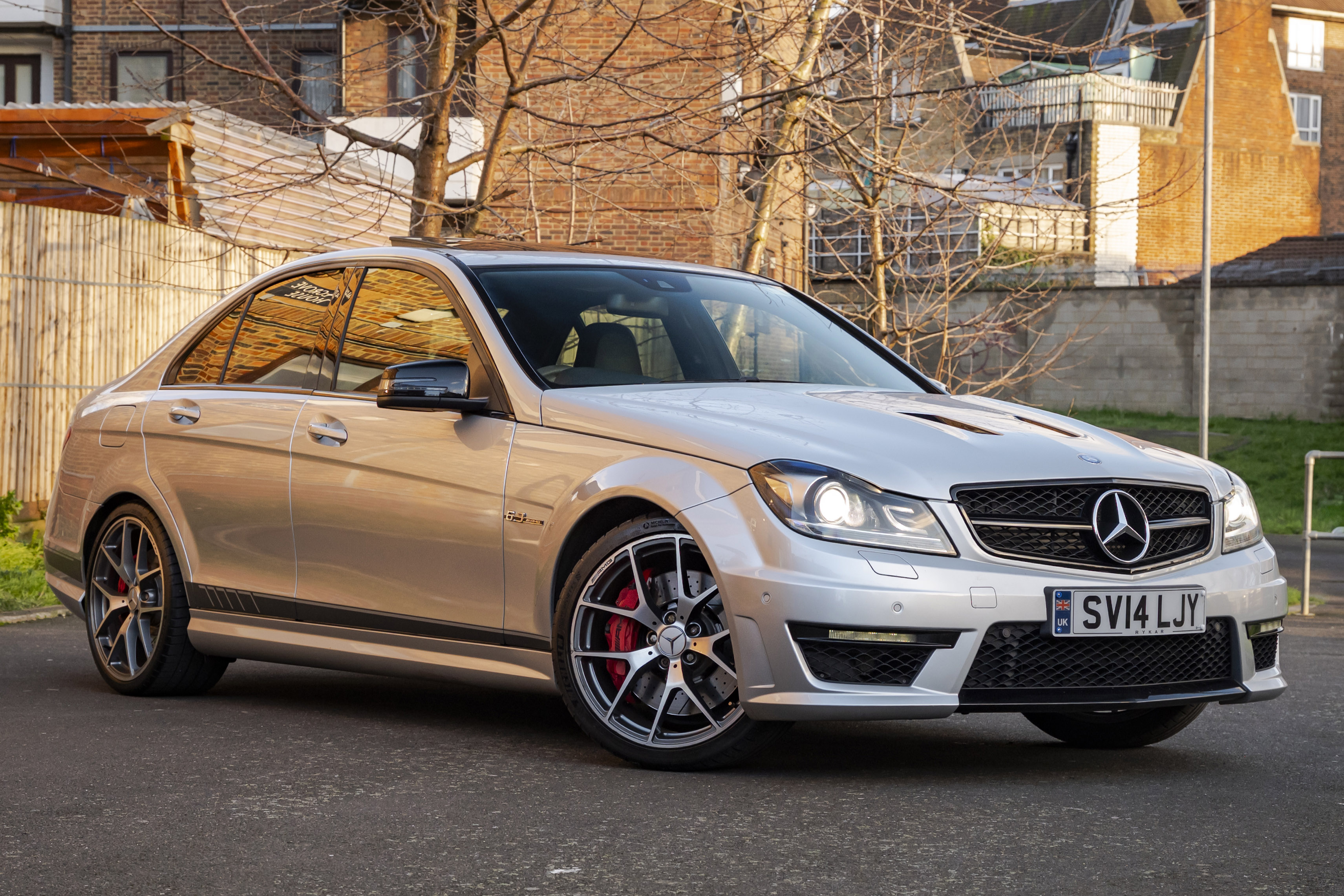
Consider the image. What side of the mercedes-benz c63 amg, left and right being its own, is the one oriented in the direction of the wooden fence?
back

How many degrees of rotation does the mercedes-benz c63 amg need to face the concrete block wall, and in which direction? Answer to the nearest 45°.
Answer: approximately 135° to its left

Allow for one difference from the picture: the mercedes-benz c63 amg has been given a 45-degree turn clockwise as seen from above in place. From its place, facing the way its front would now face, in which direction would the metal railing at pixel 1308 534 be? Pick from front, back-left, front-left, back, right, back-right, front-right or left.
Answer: back-left

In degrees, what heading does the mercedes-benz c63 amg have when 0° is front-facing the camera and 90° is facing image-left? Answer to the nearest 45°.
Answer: approximately 315°
